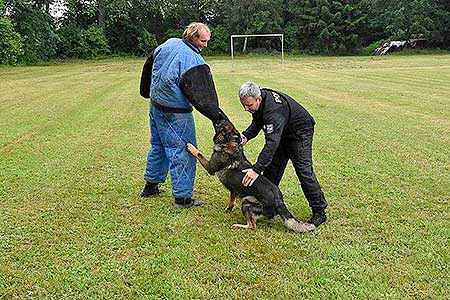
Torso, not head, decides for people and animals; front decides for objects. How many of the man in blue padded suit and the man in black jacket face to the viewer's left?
1

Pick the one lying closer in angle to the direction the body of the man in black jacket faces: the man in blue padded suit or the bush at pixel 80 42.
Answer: the man in blue padded suit

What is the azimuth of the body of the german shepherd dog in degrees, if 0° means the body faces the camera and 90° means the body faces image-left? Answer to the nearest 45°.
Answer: approximately 90°

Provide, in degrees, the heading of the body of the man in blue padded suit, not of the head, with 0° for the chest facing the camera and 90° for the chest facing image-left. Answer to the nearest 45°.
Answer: approximately 225°

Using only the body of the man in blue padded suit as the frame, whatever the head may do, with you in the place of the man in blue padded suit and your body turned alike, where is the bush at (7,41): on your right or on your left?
on your left

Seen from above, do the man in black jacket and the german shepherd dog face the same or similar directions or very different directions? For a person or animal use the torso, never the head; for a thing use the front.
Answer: same or similar directions

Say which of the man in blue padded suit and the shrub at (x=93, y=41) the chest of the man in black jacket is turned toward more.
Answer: the man in blue padded suit

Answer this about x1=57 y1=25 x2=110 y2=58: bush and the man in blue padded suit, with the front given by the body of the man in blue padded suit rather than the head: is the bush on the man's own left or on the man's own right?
on the man's own left

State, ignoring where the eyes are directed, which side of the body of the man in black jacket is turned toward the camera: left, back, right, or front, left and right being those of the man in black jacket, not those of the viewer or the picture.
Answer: left

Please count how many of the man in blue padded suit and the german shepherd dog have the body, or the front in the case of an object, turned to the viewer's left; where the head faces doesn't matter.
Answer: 1

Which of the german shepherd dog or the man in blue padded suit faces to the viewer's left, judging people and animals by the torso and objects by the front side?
the german shepherd dog

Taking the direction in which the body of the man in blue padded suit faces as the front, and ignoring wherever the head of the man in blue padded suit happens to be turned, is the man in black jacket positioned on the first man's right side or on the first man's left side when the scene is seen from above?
on the first man's right side
